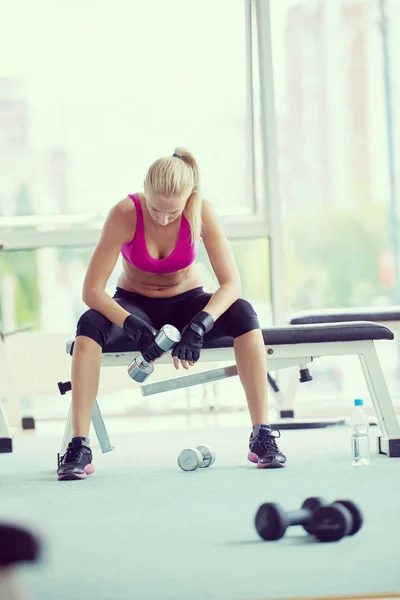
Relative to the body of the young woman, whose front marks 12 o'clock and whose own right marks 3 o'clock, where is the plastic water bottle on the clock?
The plastic water bottle is roughly at 9 o'clock from the young woman.

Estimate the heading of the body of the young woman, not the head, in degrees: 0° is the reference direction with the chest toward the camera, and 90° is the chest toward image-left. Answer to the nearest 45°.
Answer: approximately 0°

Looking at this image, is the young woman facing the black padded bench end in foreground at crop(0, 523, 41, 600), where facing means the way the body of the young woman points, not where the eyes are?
yes
